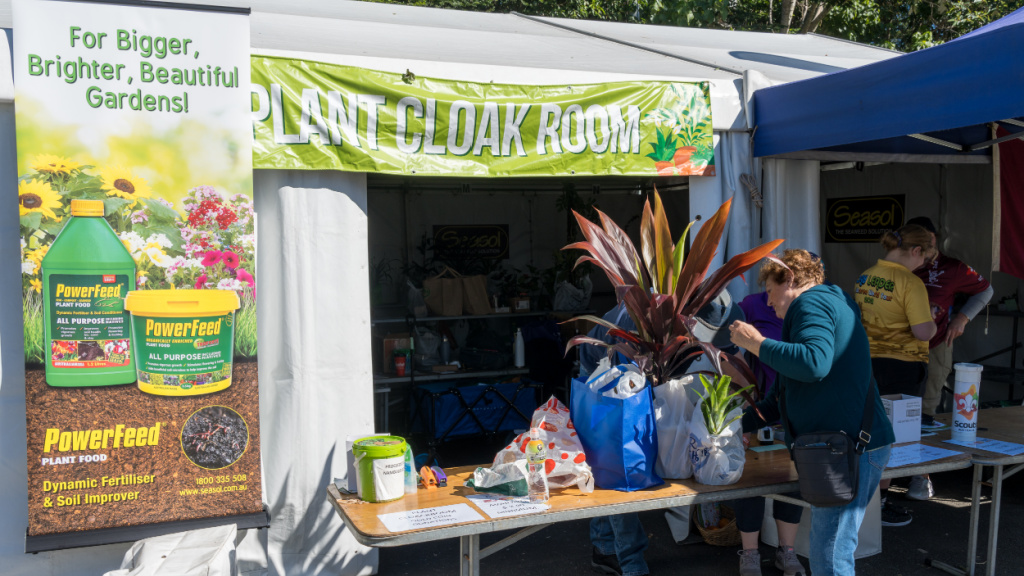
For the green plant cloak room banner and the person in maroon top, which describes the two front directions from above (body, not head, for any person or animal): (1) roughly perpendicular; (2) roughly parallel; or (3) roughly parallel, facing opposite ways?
roughly perpendicular

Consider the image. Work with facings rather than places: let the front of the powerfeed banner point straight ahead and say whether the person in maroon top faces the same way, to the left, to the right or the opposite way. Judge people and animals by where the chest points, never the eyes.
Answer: to the right

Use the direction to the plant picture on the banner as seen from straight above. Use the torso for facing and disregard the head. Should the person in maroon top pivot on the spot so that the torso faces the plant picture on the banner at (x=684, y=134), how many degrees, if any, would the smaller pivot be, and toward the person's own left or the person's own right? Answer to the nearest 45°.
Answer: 0° — they already face it

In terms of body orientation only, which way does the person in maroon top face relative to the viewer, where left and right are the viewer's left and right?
facing the viewer and to the left of the viewer

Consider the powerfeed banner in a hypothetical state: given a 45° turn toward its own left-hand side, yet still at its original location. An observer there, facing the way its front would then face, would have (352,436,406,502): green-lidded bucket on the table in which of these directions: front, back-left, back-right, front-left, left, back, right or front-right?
front

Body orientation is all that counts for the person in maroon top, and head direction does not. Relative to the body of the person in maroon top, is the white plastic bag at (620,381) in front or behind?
in front

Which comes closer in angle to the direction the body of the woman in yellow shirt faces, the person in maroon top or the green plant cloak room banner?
the person in maroon top

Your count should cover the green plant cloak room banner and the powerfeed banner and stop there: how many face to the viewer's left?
0

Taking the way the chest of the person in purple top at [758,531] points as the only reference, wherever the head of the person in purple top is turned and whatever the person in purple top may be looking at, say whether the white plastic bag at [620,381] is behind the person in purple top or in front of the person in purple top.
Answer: in front

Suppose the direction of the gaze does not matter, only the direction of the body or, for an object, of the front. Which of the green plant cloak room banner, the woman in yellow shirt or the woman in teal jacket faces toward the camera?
the green plant cloak room banner

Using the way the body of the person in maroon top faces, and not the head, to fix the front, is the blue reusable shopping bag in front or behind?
in front

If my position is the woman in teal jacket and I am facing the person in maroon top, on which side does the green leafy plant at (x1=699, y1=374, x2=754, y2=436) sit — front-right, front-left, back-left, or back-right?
back-left

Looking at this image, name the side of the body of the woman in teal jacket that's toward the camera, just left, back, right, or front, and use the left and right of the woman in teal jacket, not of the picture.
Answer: left

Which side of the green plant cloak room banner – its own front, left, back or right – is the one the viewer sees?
front
